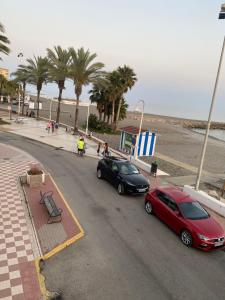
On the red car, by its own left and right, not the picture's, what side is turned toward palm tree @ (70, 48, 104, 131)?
back

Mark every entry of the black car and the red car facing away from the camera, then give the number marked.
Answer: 0

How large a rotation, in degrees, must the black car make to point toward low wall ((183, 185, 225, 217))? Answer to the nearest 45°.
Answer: approximately 45° to its left

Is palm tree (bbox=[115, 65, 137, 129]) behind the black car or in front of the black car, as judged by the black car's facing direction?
behind

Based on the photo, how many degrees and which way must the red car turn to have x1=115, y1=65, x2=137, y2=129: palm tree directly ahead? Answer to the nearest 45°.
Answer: approximately 180°

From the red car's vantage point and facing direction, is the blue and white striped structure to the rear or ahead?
to the rear

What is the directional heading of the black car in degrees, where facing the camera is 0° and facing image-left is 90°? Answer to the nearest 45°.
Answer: approximately 315°

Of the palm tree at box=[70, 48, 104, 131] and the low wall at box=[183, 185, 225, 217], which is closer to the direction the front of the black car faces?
the low wall
